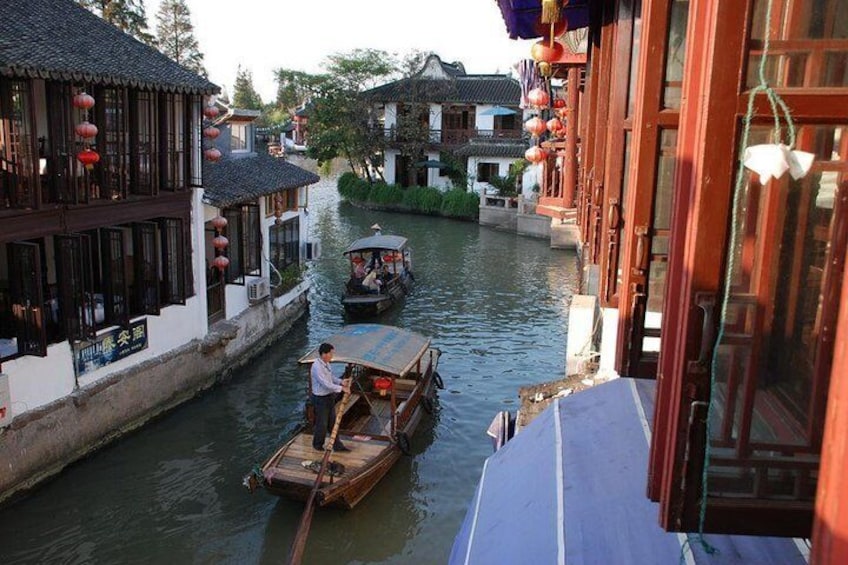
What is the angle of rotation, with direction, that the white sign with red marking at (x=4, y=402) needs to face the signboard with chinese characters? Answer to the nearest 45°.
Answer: approximately 90° to its left

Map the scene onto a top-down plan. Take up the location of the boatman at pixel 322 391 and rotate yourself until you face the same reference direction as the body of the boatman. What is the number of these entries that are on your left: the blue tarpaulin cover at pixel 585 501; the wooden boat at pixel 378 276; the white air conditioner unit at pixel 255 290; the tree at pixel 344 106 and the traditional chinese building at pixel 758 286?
3

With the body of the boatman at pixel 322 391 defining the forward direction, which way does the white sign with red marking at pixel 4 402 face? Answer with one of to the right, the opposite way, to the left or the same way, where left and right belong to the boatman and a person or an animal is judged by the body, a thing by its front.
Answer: the same way

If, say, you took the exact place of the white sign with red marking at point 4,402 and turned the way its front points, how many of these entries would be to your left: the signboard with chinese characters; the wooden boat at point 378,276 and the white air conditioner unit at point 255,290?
3

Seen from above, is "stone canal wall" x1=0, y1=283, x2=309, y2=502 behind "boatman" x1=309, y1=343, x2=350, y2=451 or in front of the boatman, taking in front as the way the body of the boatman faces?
behind

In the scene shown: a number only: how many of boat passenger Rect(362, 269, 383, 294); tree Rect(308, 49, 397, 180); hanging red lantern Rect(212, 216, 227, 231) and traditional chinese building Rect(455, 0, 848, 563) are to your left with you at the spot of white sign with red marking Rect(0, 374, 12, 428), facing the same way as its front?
3

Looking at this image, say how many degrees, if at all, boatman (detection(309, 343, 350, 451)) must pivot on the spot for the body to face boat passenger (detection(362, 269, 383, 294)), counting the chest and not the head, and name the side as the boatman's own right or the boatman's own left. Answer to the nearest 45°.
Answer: approximately 90° to the boatman's own left

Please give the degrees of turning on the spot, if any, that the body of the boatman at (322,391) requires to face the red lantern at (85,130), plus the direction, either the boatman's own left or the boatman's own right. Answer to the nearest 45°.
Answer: approximately 180°

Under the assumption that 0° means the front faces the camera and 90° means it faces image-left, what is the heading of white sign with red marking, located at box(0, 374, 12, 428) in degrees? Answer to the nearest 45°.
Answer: approximately 315°

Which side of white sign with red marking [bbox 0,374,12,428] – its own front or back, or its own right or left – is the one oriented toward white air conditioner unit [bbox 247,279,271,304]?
left

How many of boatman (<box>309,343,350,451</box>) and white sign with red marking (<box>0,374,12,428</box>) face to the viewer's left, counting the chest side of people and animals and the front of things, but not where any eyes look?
0

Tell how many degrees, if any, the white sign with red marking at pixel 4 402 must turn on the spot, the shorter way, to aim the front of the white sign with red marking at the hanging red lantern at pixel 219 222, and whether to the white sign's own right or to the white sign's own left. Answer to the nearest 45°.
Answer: approximately 90° to the white sign's own left

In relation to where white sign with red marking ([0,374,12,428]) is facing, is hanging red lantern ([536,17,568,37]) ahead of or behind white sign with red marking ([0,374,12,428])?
ahead
